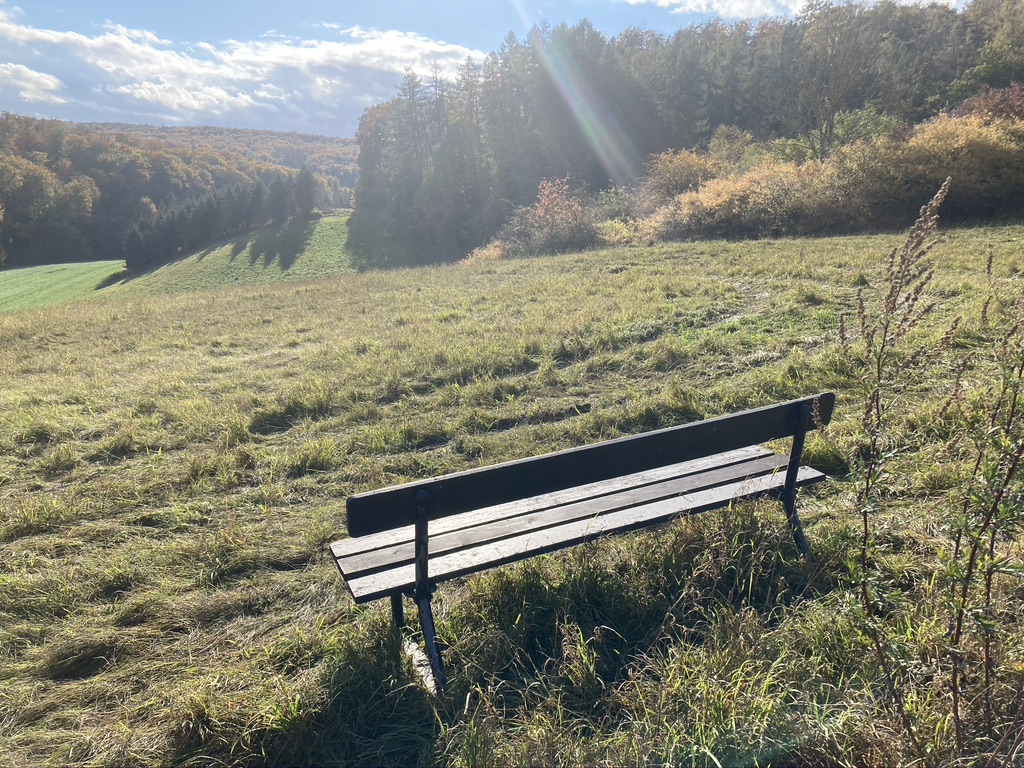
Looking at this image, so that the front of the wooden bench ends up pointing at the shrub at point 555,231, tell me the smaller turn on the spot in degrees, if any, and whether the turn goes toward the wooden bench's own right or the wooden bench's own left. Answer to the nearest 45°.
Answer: approximately 45° to the wooden bench's own right

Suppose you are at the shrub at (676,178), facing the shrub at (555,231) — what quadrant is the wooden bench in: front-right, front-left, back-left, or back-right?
front-left

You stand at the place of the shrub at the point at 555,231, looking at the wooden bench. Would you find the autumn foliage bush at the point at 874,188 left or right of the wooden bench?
left

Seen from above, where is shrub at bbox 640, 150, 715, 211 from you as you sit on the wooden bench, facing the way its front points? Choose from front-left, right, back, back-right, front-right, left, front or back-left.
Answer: front-right

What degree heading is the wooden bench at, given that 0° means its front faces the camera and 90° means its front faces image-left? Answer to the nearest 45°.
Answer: approximately 135°
